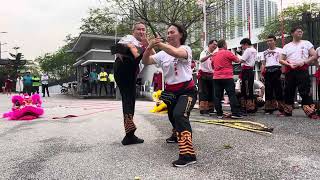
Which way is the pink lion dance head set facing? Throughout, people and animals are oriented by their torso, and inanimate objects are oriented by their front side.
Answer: toward the camera

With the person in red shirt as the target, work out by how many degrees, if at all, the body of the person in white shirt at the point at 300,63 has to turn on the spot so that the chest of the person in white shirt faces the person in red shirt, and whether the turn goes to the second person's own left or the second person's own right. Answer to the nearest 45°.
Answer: approximately 90° to the second person's own right

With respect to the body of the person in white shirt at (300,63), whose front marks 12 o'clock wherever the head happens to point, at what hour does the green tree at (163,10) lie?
The green tree is roughly at 5 o'clock from the person in white shirt.

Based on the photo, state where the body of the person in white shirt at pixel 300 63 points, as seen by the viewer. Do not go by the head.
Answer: toward the camera

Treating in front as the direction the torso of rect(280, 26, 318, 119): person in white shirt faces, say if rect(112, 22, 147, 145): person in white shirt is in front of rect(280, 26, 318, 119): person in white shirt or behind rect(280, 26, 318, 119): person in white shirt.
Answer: in front
